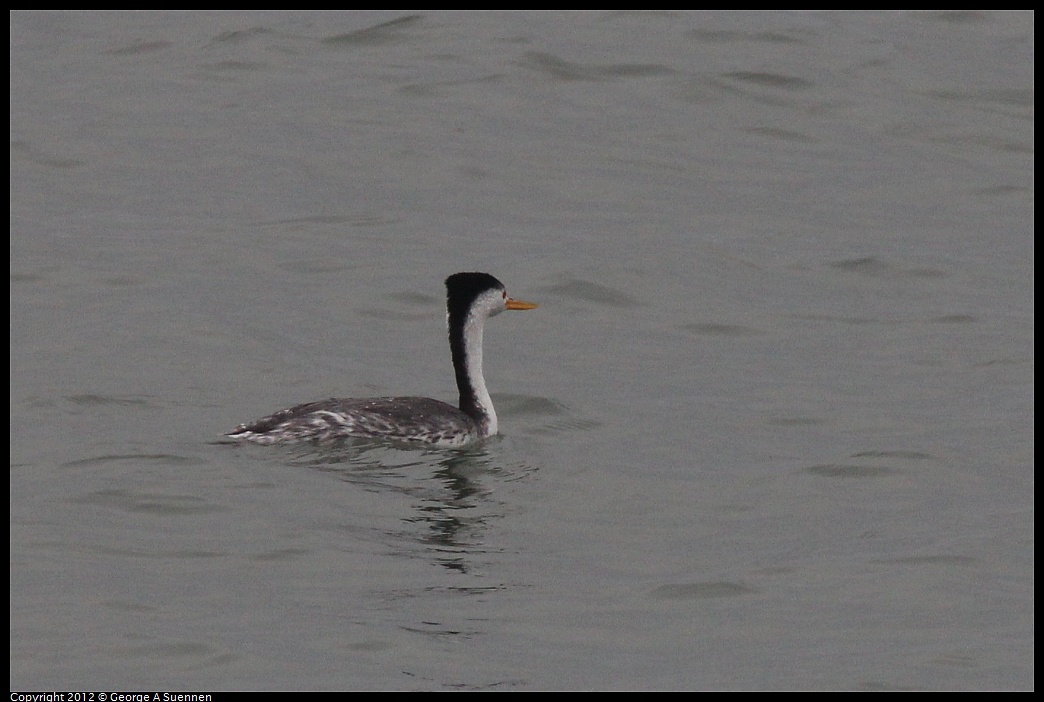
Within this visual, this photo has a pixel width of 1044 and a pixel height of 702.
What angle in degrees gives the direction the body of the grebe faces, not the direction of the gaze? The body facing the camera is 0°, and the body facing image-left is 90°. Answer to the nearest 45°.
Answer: approximately 270°
